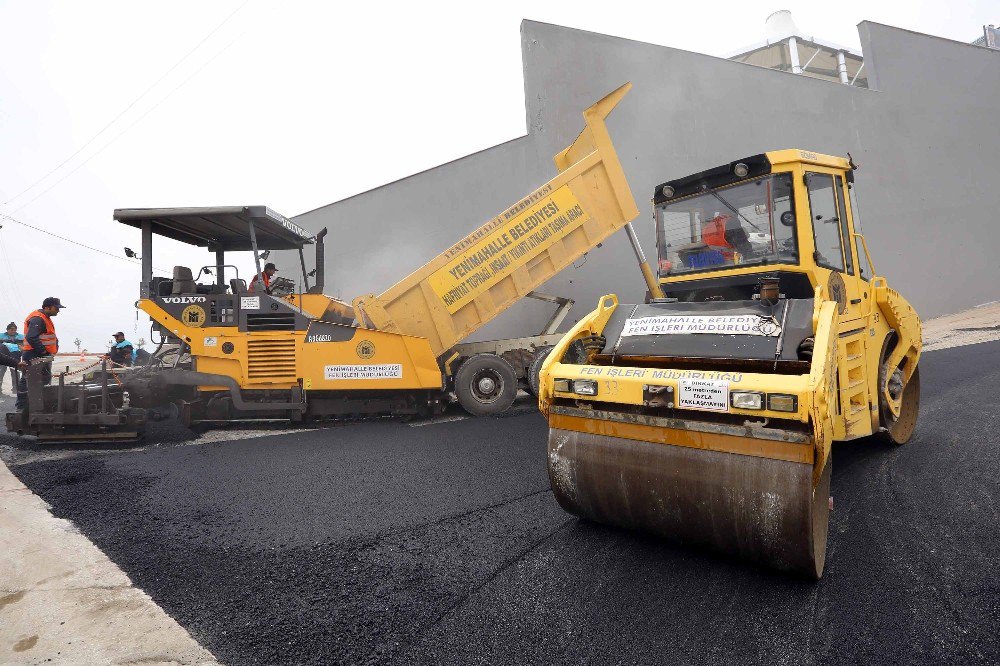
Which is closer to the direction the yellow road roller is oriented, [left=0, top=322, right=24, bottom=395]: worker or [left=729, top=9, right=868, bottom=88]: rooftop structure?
the worker

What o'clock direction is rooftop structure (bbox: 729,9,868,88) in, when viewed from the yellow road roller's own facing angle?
The rooftop structure is roughly at 5 o'clock from the yellow road roller.

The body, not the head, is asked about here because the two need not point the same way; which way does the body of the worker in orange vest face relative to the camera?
to the viewer's right

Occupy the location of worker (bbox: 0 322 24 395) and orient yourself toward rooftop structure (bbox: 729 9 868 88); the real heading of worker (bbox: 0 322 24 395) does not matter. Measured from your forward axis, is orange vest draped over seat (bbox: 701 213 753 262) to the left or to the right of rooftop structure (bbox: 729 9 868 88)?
right

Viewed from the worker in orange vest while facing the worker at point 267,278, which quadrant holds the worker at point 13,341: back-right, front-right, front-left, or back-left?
back-left

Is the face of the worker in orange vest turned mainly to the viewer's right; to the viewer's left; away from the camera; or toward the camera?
to the viewer's right

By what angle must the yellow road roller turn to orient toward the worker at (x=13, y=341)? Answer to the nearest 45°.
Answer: approximately 45° to its right

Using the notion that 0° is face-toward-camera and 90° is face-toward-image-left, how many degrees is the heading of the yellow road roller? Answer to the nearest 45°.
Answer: approximately 45°

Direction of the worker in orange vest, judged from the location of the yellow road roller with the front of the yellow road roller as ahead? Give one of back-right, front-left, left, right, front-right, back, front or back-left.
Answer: front-right

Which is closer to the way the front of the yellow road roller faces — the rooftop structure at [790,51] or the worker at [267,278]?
the worker
